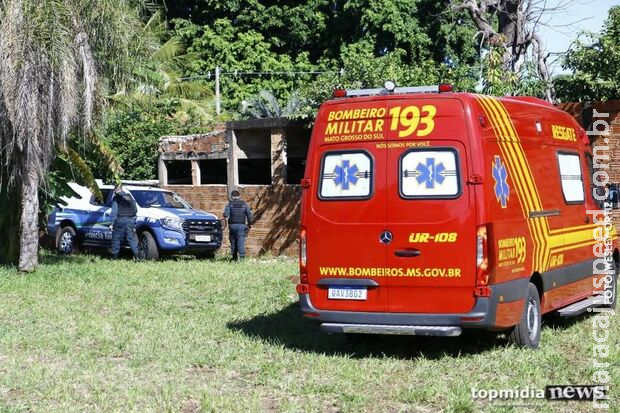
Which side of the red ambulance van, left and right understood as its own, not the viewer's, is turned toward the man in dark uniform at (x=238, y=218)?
left

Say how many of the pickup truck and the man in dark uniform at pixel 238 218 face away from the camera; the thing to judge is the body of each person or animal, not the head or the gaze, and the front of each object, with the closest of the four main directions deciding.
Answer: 1

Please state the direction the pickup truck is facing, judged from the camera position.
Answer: facing the viewer and to the right of the viewer

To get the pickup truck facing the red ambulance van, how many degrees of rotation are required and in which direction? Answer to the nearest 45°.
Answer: approximately 45° to its right

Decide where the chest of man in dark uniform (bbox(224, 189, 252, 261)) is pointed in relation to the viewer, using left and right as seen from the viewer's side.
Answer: facing away from the viewer

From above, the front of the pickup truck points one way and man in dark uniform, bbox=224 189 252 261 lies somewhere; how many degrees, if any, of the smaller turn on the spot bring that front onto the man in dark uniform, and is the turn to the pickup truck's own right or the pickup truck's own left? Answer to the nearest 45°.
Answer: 0° — it already faces them

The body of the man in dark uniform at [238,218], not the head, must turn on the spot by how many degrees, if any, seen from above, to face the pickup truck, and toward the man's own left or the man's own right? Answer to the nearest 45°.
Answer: approximately 45° to the man's own left

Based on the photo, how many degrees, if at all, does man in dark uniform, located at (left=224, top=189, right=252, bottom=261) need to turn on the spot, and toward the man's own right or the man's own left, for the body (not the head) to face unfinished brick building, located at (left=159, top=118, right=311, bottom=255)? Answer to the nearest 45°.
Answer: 0° — they already face it

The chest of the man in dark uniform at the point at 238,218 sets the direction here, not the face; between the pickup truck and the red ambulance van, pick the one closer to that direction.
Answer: the pickup truck

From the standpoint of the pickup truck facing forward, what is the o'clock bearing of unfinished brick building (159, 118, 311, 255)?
The unfinished brick building is roughly at 10 o'clock from the pickup truck.

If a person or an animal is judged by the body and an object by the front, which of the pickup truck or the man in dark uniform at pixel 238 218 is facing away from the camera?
the man in dark uniform

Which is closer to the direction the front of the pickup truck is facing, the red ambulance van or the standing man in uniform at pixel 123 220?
the red ambulance van

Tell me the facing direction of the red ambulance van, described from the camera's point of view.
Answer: facing away from the viewer and to the right of the viewer

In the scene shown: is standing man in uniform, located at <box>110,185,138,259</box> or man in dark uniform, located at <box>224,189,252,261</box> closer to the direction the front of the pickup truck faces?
the man in dark uniform

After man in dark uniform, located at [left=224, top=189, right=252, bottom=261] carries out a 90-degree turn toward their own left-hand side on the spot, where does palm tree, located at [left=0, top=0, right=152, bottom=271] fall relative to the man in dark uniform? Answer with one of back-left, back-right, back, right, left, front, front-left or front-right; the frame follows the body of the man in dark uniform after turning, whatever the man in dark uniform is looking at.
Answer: front-left
